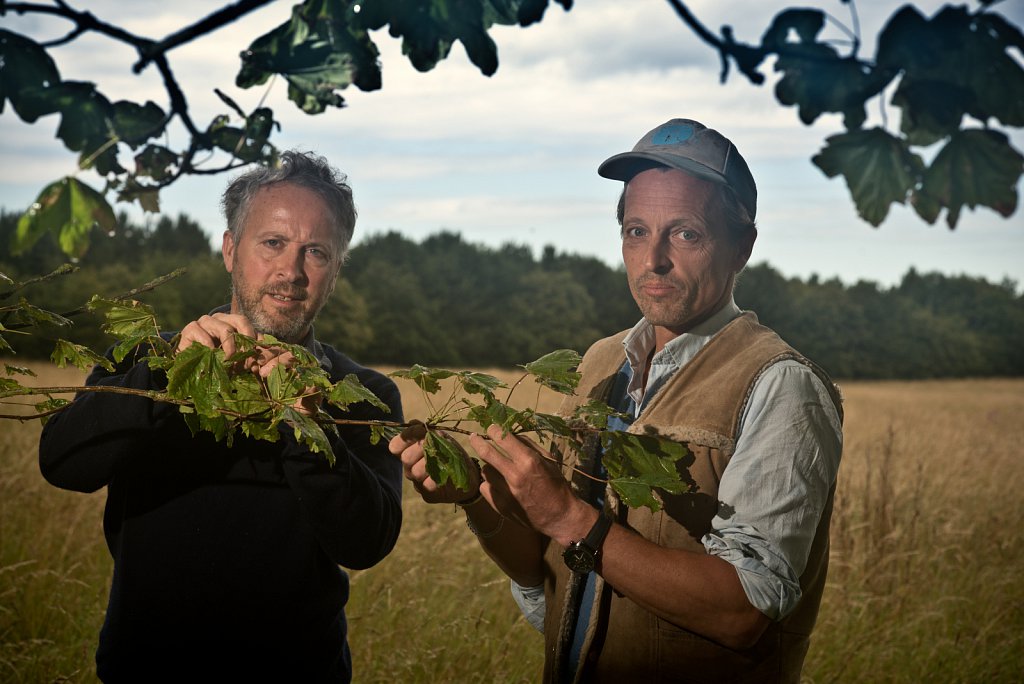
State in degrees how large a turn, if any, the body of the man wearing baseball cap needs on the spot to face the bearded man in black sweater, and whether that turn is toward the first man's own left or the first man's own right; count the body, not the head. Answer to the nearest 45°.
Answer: approximately 45° to the first man's own right

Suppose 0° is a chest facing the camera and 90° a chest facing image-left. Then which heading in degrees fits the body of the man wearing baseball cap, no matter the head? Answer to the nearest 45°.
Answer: approximately 45°

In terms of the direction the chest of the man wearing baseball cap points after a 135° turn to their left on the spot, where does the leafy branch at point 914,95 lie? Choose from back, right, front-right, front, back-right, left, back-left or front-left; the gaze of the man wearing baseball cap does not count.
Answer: right

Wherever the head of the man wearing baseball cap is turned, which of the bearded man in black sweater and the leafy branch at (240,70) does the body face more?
the leafy branch

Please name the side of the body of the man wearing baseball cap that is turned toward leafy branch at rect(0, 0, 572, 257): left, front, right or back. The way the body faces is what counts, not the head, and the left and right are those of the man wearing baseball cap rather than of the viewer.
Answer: front
